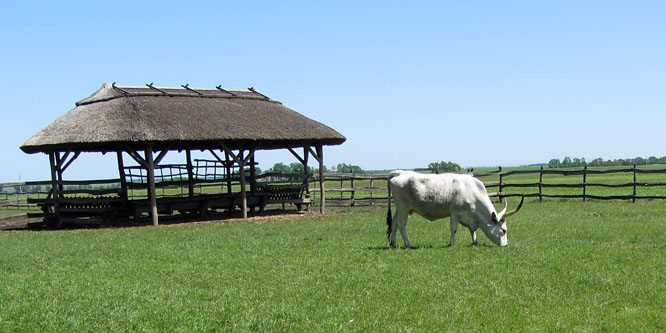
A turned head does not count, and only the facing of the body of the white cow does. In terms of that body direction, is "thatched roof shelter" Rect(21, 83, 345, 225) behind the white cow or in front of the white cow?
behind

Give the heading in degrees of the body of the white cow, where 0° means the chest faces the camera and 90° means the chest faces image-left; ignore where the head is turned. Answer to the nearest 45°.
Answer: approximately 270°
